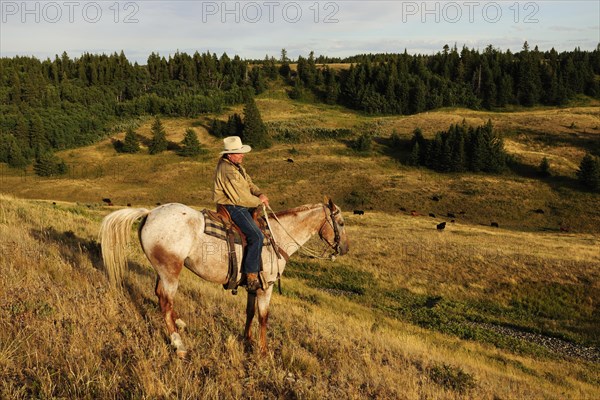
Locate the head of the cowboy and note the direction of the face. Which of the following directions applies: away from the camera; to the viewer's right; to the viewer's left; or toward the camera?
to the viewer's right

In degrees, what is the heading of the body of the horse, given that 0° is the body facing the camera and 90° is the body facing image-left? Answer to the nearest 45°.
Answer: approximately 270°
